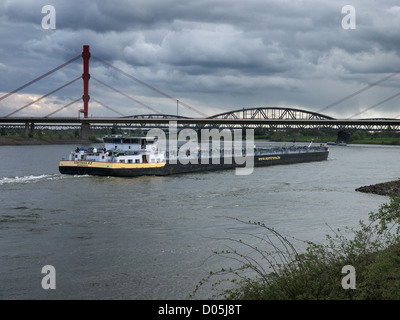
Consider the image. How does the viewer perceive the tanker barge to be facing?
facing away from the viewer and to the right of the viewer
